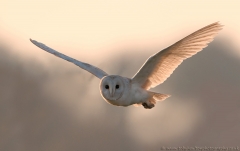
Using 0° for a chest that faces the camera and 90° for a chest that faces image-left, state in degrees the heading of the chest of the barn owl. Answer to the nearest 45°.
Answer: approximately 45°
